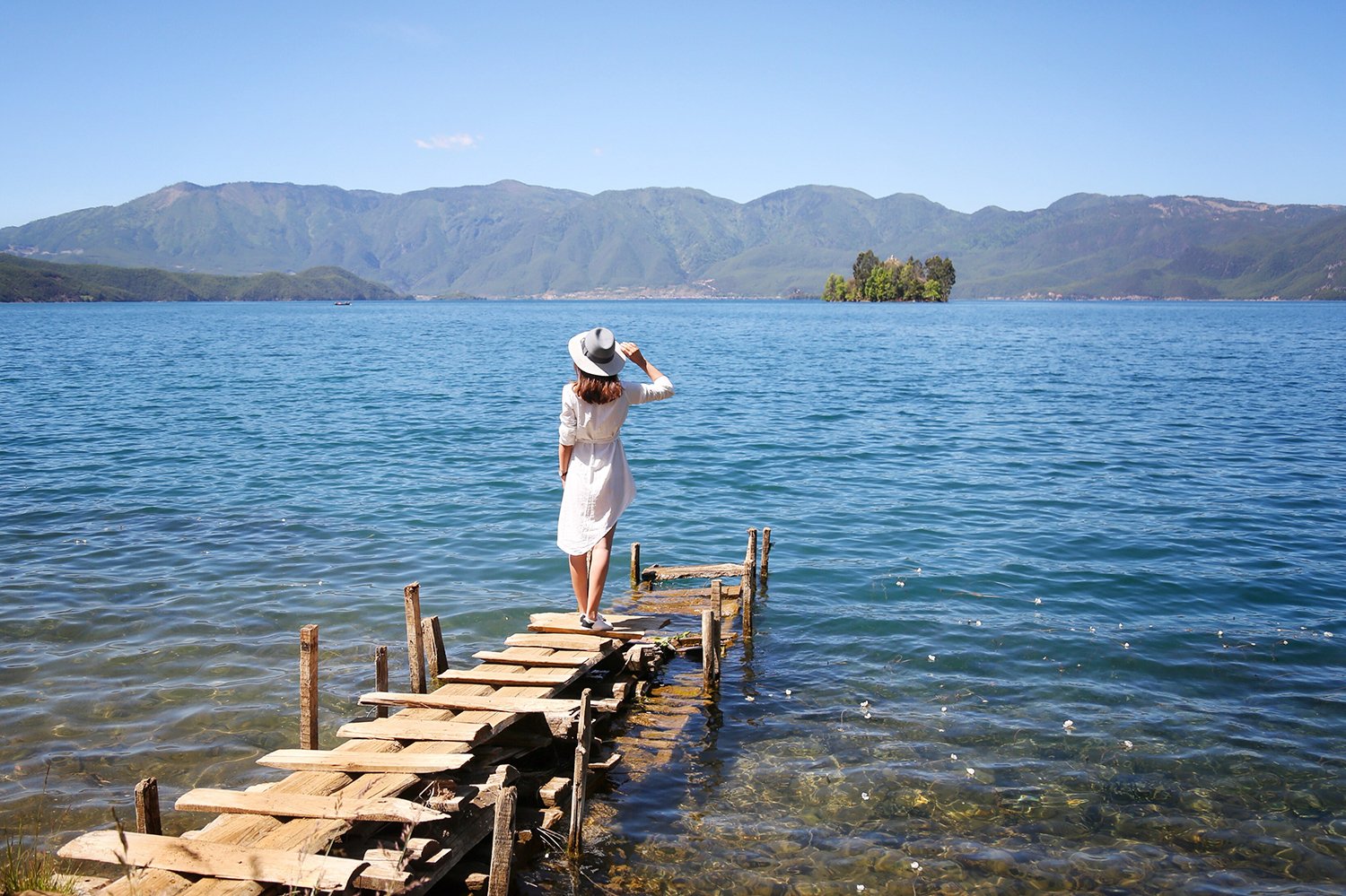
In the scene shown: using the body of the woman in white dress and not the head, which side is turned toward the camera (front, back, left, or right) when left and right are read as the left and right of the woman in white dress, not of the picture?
back

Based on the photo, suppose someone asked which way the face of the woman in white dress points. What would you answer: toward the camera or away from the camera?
away from the camera
